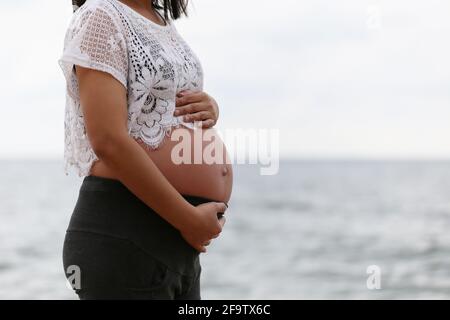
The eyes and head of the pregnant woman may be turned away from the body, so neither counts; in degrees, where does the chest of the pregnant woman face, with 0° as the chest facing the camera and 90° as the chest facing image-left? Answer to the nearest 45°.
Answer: approximately 315°
